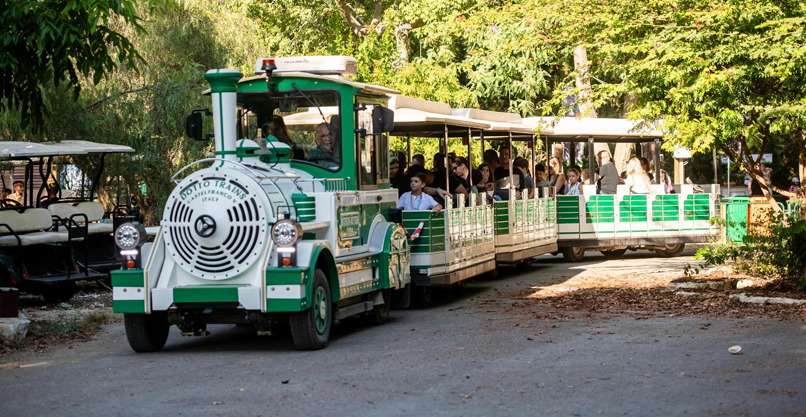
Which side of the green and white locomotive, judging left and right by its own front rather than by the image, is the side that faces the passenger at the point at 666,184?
back

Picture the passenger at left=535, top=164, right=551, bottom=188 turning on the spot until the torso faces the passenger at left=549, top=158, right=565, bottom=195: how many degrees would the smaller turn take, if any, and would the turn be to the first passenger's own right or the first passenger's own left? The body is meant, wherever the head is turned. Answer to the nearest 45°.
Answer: approximately 135° to the first passenger's own right

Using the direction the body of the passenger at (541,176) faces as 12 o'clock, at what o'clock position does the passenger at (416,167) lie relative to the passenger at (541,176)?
the passenger at (416,167) is roughly at 11 o'clock from the passenger at (541,176).

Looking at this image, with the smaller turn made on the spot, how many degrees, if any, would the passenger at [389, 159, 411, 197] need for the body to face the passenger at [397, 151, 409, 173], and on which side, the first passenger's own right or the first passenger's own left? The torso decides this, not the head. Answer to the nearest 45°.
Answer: approximately 135° to the first passenger's own right

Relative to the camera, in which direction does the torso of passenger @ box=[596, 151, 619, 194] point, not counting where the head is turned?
to the viewer's left

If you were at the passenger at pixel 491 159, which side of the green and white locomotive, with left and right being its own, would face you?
back

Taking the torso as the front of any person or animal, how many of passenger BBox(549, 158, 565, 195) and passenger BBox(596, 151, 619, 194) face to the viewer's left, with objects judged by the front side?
2

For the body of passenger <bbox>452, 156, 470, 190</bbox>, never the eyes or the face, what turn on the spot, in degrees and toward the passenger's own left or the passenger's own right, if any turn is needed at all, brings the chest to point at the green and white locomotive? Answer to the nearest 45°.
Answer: approximately 45° to the passenger's own left

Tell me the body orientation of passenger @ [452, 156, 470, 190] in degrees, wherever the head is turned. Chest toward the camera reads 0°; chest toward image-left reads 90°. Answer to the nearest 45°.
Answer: approximately 45°

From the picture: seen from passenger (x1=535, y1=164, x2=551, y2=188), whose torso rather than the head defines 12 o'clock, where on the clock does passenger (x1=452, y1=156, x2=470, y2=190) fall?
passenger (x1=452, y1=156, x2=470, y2=190) is roughly at 11 o'clock from passenger (x1=535, y1=164, x2=551, y2=188).

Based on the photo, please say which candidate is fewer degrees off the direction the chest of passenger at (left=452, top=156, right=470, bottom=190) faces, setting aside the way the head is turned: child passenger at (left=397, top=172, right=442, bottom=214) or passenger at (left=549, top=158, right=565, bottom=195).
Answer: the child passenger
